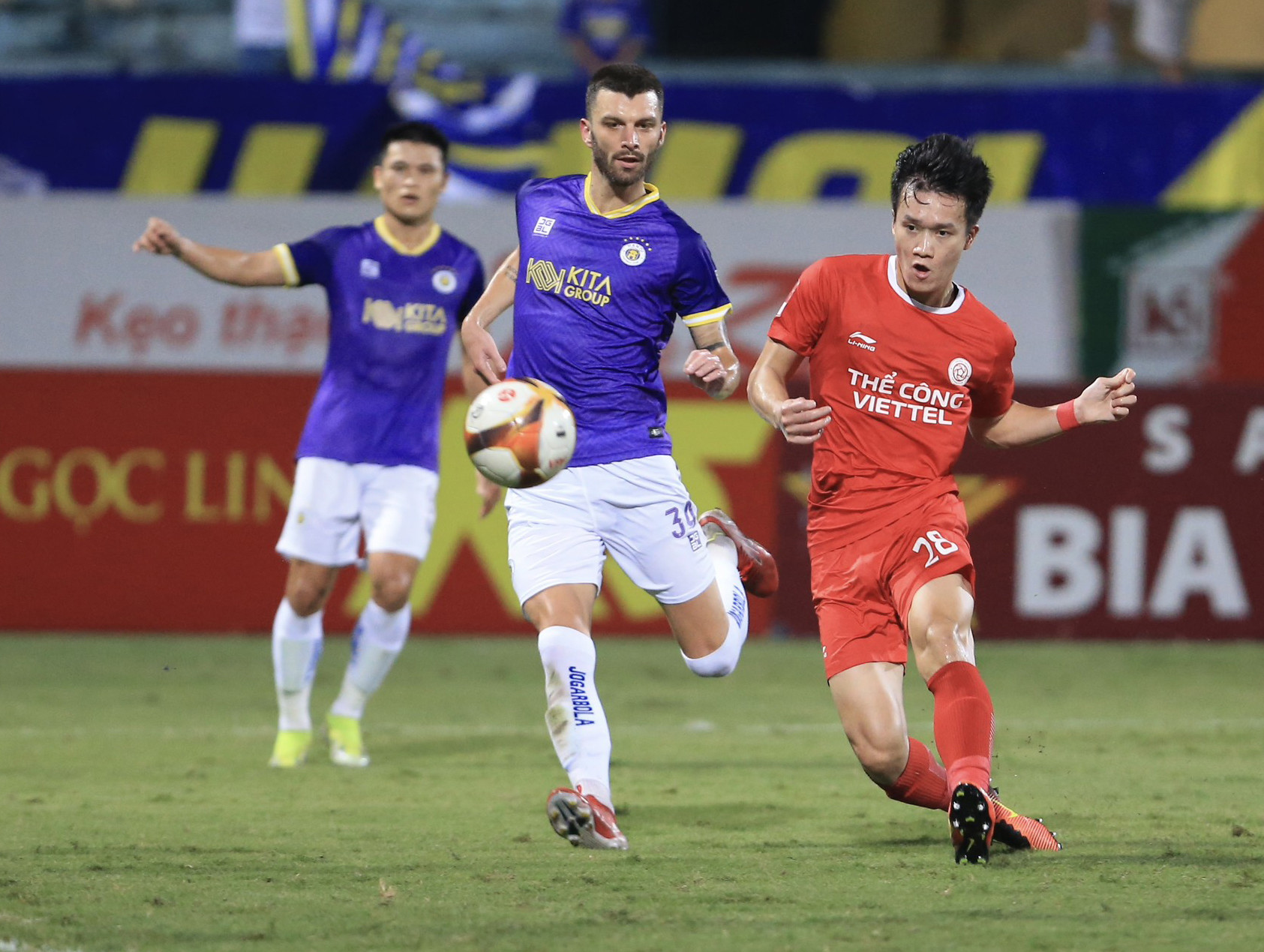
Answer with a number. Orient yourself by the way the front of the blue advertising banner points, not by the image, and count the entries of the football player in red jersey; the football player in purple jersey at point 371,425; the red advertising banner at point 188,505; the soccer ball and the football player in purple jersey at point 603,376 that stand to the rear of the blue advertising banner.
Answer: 0

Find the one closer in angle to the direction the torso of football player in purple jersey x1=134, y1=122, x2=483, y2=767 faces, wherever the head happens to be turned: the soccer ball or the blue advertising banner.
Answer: the soccer ball

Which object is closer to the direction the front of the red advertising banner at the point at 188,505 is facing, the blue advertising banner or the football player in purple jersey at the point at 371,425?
the football player in purple jersey

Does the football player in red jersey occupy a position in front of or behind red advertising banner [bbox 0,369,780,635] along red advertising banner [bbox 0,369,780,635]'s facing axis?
in front

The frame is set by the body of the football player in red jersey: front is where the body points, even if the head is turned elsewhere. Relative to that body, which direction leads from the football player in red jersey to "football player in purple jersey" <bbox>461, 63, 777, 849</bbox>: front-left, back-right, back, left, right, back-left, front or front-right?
right

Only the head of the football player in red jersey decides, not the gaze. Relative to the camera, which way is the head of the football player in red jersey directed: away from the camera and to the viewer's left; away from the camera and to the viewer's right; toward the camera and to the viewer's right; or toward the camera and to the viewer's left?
toward the camera and to the viewer's left

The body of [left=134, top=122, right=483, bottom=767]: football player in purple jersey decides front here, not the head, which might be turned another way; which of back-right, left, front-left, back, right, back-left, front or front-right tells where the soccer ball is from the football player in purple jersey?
front

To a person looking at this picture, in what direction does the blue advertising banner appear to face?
facing the viewer

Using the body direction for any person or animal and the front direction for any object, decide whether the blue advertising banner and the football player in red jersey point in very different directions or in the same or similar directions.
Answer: same or similar directions

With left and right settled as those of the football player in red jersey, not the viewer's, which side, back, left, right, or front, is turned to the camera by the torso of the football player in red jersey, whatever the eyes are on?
front

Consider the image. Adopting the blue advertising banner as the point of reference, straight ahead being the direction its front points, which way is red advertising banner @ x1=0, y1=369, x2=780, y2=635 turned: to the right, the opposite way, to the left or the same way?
the same way

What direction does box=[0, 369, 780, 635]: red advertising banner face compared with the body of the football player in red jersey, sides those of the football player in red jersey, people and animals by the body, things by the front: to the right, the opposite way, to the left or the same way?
the same way

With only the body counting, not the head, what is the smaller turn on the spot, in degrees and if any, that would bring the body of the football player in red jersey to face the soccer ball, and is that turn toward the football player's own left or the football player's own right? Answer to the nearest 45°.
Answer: approximately 45° to the football player's own right

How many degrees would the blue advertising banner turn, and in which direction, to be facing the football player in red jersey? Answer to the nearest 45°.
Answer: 0° — it already faces them

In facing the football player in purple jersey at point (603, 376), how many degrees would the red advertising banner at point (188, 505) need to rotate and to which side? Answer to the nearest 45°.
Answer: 0° — it already faces them

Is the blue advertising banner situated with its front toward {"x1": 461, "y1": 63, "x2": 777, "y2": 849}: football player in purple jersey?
yes

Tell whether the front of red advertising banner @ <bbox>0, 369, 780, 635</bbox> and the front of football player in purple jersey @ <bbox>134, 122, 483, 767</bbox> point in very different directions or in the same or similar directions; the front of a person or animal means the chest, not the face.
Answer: same or similar directions

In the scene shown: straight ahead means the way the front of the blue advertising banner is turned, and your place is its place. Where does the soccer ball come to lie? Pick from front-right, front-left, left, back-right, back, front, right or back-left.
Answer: front

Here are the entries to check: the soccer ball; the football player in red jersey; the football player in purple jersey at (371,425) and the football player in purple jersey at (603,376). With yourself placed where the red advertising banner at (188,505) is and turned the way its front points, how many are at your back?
0

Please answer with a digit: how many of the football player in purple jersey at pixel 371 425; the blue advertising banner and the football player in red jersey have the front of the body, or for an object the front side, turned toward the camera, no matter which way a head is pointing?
3

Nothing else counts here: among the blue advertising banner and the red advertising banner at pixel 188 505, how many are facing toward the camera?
2
